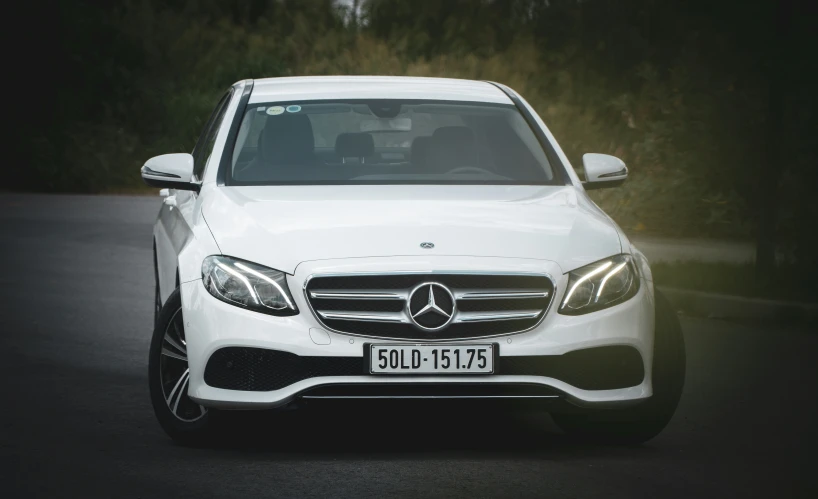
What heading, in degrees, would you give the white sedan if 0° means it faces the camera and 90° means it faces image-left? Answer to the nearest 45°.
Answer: approximately 0°
